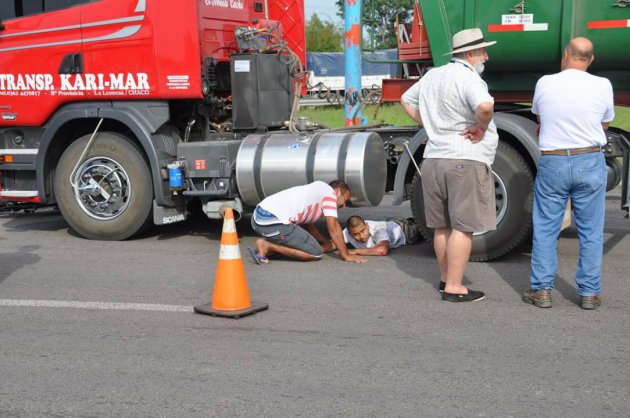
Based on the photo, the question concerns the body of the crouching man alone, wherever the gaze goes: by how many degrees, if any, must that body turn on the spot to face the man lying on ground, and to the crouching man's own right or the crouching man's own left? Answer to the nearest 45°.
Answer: approximately 45° to the crouching man's own left

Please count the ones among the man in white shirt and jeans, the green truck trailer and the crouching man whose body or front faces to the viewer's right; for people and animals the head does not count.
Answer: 1

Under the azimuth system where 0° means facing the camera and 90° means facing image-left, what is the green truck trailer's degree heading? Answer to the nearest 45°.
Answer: approximately 90°

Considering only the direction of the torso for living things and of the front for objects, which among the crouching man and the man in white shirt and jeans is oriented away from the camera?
the man in white shirt and jeans

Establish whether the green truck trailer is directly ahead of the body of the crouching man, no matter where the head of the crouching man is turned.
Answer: yes

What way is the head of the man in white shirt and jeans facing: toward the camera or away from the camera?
away from the camera

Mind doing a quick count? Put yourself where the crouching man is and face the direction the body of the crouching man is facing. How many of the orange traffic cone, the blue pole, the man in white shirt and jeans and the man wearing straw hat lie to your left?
1

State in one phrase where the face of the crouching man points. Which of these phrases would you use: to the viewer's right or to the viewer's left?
to the viewer's right

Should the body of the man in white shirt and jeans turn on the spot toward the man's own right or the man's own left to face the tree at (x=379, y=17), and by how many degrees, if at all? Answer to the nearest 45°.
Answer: approximately 45° to the man's own left

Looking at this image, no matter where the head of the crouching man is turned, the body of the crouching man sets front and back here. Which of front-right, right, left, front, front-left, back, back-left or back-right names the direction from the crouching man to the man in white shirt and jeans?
front-right

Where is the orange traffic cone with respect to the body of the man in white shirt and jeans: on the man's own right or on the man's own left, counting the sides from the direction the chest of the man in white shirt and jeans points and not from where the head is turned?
on the man's own left
